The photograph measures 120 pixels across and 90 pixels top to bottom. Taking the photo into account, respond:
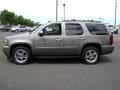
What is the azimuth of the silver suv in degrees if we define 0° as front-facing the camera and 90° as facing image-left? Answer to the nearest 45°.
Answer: approximately 90°
